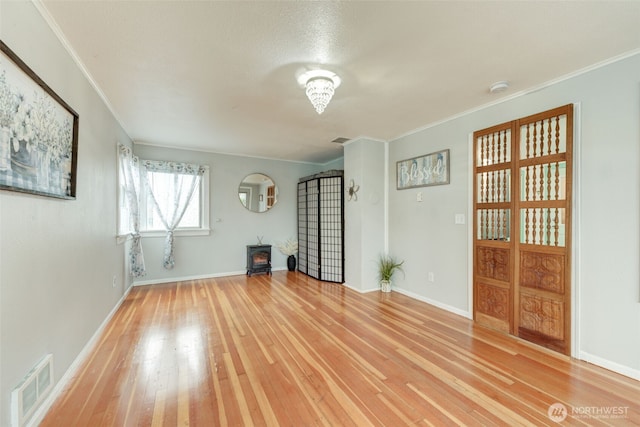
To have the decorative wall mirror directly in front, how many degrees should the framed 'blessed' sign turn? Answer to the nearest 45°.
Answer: approximately 45° to its right

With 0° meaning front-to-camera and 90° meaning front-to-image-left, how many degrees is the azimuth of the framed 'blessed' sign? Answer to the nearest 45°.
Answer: approximately 45°

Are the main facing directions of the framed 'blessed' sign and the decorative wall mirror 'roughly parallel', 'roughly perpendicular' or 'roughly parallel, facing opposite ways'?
roughly perpendicular

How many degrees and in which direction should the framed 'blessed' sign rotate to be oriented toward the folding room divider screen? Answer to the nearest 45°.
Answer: approximately 45° to its right

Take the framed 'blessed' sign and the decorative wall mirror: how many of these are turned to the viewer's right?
0

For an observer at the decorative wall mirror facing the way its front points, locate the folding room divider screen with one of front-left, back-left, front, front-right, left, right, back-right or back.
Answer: front-left

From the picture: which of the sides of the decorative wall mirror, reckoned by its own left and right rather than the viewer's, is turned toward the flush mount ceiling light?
front

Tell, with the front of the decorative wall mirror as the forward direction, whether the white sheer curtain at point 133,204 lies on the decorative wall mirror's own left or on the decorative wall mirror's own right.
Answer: on the decorative wall mirror's own right

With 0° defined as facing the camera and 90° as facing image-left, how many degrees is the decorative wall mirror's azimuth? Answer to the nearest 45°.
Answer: approximately 0°

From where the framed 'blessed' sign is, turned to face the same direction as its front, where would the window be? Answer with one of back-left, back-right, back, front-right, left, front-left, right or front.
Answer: front-right
